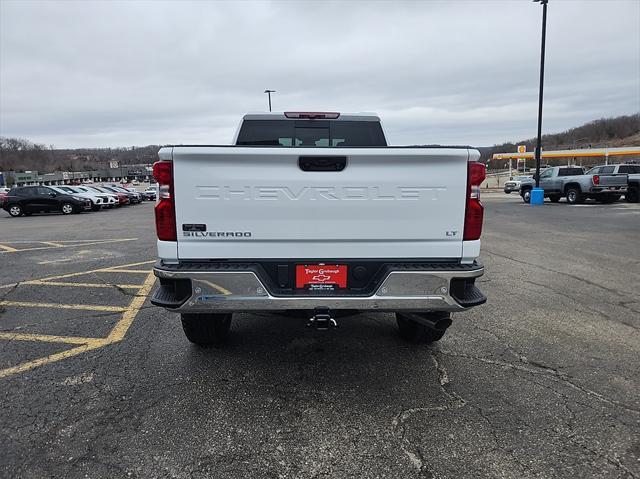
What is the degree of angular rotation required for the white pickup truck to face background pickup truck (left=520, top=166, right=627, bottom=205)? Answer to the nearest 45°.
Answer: approximately 45° to its right

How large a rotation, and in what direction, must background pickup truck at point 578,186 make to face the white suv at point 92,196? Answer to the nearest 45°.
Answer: approximately 45° to its left

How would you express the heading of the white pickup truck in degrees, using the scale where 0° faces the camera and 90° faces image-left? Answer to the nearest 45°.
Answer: approximately 180°

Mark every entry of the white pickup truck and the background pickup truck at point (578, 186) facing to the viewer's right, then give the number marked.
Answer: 0

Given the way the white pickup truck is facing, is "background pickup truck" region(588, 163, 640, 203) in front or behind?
in front

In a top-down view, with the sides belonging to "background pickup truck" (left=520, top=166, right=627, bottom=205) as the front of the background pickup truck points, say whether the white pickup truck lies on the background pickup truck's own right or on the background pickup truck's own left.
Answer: on the background pickup truck's own left

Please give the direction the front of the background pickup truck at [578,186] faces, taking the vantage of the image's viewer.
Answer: facing away from the viewer and to the left of the viewer
